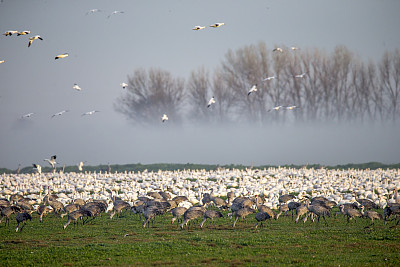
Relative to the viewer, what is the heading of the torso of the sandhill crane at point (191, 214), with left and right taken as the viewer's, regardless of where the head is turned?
facing to the left of the viewer

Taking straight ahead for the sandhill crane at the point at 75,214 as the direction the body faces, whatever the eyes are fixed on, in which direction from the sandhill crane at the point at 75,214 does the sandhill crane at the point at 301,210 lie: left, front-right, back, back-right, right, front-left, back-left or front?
back

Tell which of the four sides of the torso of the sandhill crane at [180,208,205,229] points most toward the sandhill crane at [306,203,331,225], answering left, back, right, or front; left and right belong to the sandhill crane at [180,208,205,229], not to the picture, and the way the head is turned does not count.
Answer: back

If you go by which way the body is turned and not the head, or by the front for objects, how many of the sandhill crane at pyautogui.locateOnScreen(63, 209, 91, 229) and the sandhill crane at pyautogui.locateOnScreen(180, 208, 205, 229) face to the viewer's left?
2

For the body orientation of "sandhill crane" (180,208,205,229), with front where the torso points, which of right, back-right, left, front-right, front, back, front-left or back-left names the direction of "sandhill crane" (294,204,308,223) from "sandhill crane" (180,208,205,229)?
back

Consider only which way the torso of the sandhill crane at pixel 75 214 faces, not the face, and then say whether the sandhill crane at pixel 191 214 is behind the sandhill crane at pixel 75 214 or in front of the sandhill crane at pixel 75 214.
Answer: behind

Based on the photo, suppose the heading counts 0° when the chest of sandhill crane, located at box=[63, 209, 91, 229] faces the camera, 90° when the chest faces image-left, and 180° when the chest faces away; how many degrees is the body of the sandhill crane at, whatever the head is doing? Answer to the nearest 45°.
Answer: approximately 90°

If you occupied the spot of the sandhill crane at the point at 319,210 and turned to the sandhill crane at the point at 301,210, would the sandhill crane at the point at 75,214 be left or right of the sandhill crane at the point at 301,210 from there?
left

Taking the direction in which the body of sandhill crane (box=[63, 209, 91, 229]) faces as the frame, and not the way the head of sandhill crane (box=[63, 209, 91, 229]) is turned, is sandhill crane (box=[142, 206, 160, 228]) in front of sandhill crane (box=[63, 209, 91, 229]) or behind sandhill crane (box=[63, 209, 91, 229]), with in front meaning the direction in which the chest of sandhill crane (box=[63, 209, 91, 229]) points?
behind

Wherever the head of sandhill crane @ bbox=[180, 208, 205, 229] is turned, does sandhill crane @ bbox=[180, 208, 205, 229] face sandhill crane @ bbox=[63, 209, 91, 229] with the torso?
yes
